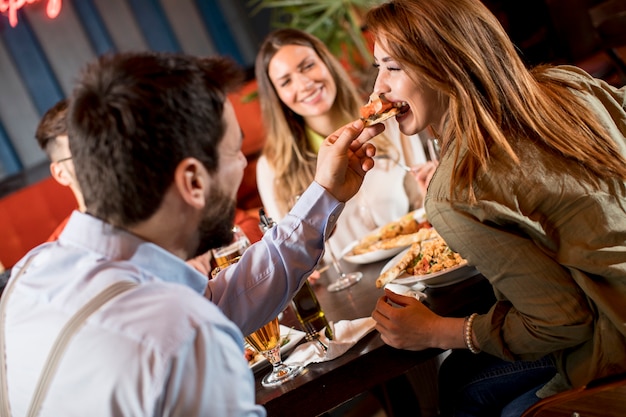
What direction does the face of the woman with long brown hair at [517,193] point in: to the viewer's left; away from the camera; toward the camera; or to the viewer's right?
to the viewer's left

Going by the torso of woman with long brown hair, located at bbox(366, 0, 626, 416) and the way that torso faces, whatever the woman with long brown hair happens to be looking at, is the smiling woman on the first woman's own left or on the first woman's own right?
on the first woman's own right

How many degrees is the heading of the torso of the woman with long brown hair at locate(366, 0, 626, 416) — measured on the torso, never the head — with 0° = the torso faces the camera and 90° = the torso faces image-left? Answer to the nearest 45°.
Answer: approximately 90°

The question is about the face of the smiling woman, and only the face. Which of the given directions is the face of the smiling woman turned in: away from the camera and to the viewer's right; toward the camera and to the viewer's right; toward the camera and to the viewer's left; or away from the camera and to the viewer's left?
toward the camera and to the viewer's right

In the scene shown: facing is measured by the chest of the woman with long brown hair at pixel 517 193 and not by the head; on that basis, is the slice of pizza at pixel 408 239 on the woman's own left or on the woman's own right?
on the woman's own right
